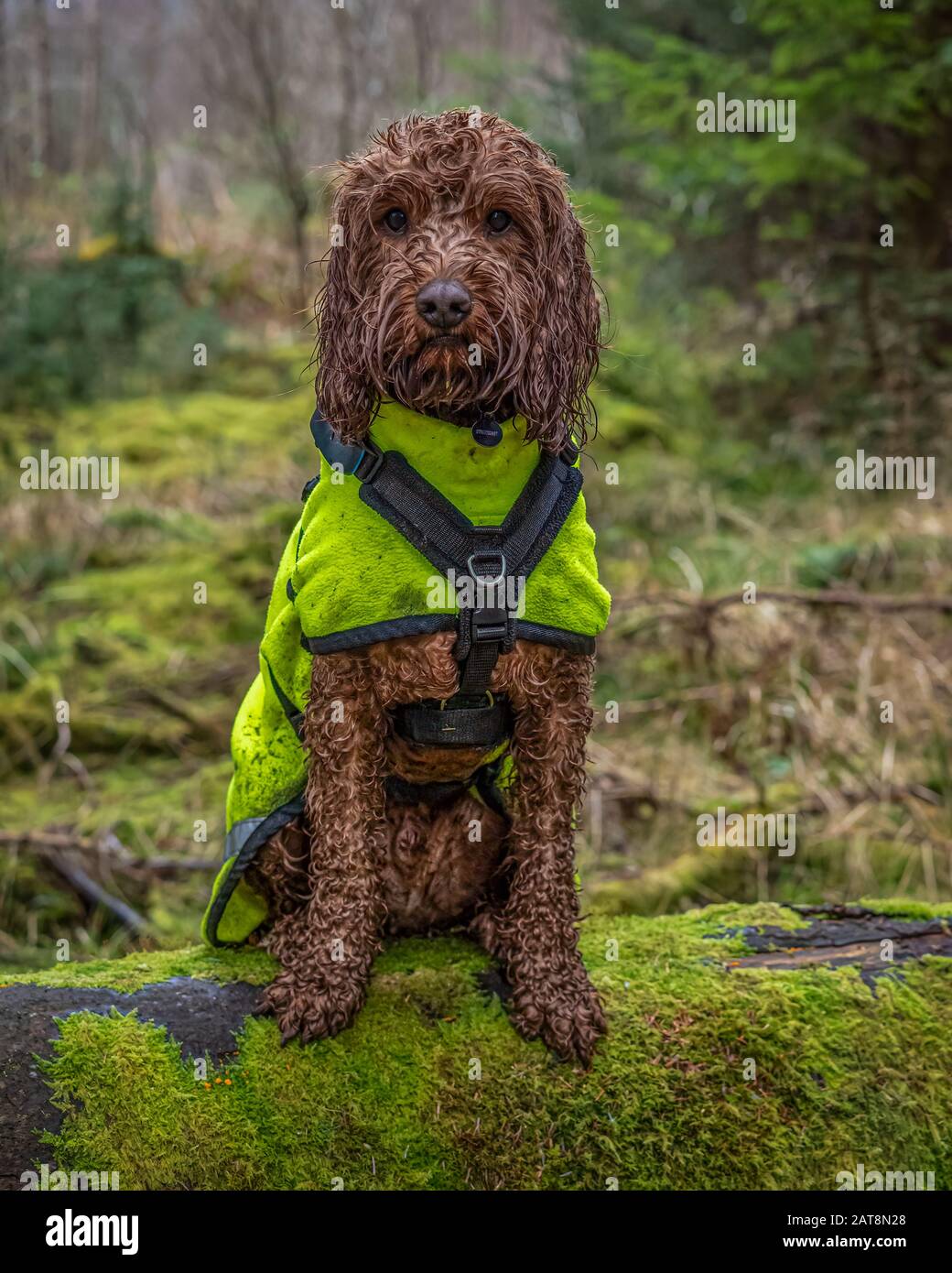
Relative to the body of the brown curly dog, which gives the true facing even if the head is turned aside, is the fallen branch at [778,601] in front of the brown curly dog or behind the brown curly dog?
behind

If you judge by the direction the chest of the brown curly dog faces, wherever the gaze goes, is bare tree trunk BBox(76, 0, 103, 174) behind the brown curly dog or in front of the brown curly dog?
behind

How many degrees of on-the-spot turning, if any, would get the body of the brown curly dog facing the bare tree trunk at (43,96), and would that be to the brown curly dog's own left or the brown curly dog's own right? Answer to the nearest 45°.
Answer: approximately 180°

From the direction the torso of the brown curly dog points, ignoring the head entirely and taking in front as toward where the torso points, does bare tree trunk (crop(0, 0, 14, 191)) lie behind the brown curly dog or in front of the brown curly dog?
behind

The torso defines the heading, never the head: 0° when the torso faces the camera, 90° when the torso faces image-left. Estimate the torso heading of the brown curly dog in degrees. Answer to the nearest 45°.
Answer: approximately 0°
